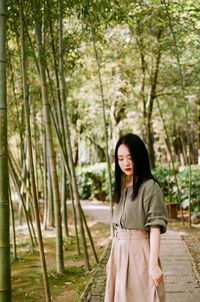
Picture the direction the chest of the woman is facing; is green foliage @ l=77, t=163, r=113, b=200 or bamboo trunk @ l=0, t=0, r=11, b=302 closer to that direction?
the bamboo trunk

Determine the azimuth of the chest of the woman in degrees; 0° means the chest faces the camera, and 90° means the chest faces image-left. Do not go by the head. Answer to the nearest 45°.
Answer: approximately 45°

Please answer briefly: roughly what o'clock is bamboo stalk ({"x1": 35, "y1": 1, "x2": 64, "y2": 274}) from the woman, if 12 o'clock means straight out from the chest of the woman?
The bamboo stalk is roughly at 4 o'clock from the woman.

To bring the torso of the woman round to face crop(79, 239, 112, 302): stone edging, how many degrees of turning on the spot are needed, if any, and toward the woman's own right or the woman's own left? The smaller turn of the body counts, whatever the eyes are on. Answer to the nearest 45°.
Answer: approximately 135° to the woman's own right

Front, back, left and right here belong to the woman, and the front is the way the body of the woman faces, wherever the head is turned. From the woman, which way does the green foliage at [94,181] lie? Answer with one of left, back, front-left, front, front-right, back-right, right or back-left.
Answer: back-right
